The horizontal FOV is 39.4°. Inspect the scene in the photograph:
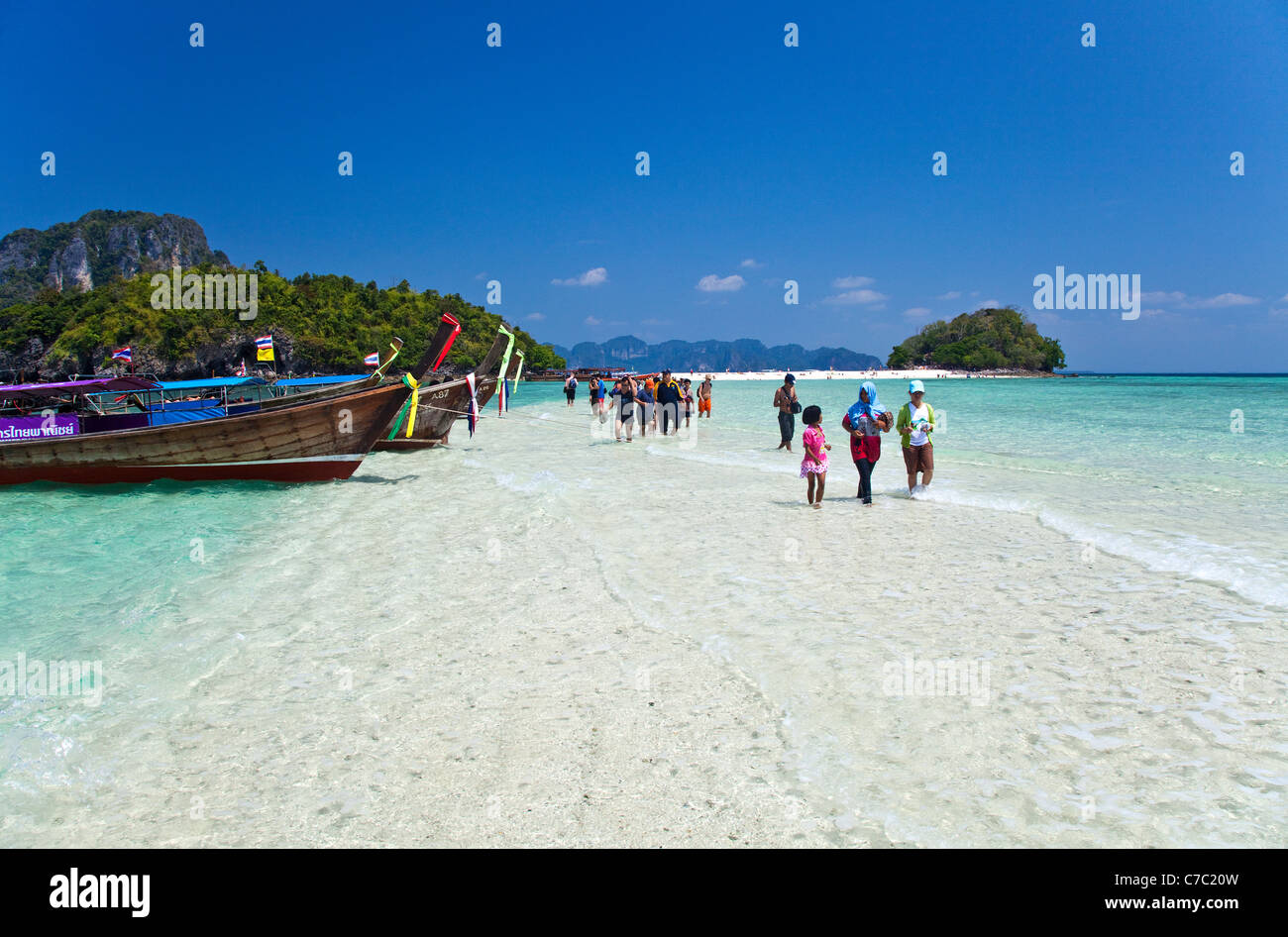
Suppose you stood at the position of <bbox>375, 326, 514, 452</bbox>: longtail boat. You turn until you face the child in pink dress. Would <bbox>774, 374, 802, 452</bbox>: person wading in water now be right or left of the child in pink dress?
left

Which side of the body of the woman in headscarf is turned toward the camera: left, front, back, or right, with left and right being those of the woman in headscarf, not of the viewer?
front

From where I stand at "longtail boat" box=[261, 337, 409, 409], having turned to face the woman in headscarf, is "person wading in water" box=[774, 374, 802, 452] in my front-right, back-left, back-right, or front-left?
front-left

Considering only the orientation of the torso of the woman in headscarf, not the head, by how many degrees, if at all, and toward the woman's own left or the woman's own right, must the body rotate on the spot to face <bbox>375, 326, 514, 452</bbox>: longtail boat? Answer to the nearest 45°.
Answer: approximately 135° to the woman's own right

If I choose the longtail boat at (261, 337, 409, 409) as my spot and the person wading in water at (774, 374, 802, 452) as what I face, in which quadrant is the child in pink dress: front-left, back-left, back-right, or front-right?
front-right

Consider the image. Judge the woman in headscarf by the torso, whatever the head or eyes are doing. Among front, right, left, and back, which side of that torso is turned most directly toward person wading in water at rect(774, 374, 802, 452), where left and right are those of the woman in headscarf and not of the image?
back

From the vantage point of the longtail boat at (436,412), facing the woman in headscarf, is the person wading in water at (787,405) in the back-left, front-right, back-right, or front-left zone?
front-left
